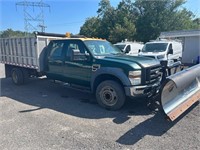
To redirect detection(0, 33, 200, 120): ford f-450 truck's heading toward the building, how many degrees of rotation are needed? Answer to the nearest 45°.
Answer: approximately 90° to its left

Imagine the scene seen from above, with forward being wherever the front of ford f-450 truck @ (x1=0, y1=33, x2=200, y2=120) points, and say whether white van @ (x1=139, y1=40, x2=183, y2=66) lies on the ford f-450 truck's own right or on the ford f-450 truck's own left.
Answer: on the ford f-450 truck's own left

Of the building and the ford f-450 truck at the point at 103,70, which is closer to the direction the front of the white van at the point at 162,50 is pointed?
the ford f-450 truck

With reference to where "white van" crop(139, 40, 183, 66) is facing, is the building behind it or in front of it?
behind

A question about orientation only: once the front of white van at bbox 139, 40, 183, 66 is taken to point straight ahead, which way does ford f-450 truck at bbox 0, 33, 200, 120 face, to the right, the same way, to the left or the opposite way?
to the left

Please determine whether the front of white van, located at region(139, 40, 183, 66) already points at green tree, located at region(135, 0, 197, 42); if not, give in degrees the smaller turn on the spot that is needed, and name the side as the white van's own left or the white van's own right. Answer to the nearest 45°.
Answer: approximately 135° to the white van's own right

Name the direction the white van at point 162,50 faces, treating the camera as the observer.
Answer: facing the viewer and to the left of the viewer

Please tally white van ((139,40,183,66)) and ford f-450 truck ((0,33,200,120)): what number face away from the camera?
0

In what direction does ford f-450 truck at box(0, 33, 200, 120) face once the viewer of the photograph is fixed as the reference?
facing the viewer and to the right of the viewer
